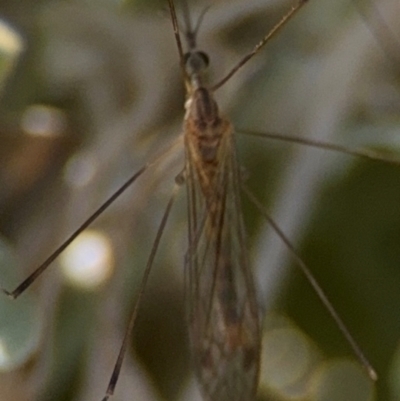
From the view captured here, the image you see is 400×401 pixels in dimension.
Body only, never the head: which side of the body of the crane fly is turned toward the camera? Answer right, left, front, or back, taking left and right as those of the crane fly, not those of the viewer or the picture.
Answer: back
